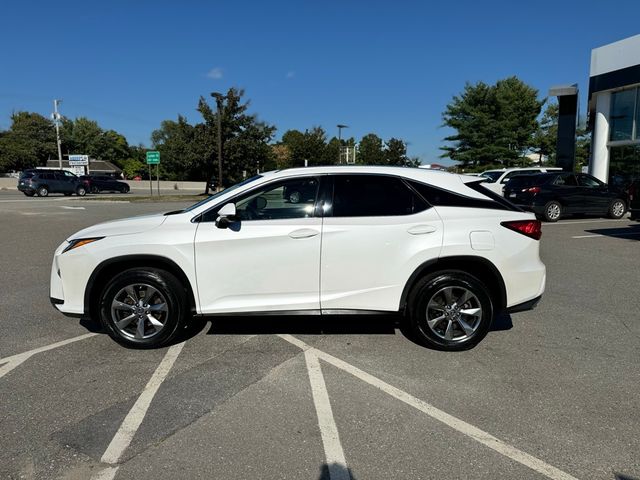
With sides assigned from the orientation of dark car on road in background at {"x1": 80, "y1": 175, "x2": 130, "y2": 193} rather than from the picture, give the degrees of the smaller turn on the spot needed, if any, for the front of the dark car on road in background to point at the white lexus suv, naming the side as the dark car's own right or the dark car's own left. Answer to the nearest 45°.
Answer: approximately 90° to the dark car's own right

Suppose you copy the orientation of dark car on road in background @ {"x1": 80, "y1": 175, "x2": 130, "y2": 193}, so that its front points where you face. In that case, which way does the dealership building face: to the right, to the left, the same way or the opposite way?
the opposite way

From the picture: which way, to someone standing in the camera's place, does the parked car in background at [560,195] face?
facing away from the viewer and to the right of the viewer

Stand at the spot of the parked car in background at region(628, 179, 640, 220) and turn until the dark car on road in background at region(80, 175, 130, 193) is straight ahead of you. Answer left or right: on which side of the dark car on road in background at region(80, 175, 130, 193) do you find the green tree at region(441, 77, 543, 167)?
right

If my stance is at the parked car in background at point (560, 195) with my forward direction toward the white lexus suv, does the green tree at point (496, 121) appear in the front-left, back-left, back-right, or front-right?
back-right

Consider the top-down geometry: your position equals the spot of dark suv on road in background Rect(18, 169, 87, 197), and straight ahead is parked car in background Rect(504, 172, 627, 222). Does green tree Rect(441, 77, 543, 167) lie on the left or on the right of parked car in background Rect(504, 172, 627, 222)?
left

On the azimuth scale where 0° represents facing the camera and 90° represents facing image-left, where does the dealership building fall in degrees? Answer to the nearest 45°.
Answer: approximately 45°

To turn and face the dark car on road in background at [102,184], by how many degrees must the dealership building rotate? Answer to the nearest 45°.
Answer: approximately 45° to its right

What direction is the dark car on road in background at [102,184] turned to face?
to the viewer's right

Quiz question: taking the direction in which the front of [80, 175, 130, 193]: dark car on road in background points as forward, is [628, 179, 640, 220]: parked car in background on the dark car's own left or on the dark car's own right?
on the dark car's own right

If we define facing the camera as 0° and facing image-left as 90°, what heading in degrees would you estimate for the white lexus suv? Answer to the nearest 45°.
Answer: approximately 90°
